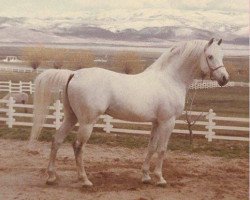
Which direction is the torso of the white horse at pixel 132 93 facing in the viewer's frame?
to the viewer's right

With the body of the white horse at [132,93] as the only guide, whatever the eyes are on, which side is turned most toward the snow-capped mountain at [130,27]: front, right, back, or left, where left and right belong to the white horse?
left

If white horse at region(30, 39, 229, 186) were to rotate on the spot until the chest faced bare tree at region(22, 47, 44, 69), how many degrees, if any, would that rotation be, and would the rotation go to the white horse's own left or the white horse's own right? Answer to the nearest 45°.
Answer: approximately 90° to the white horse's own left
